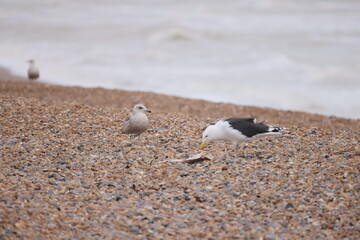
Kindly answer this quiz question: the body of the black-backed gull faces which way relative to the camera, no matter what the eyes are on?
to the viewer's left
